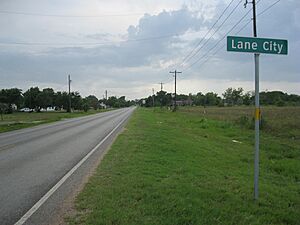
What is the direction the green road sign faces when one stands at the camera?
facing the viewer
